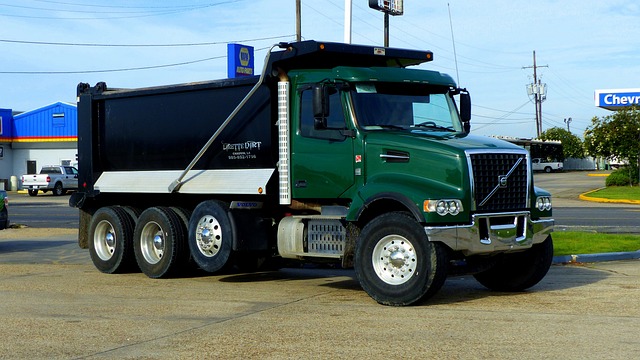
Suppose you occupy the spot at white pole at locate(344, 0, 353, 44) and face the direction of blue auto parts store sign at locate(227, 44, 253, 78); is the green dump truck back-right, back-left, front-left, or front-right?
back-left

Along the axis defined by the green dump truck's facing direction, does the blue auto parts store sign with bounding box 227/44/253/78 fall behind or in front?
behind

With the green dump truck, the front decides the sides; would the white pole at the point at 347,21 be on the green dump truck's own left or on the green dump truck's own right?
on the green dump truck's own left

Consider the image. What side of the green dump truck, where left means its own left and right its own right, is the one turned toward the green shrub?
left

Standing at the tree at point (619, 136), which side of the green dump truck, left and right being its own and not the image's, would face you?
left

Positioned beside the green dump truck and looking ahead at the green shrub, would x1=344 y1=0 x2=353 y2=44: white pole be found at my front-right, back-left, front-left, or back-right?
front-left

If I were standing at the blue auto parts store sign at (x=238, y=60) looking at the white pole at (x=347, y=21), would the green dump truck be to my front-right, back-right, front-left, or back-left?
front-right

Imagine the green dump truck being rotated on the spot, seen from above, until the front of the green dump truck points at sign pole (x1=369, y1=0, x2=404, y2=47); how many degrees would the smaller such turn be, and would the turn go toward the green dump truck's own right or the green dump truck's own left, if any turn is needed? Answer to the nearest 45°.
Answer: approximately 135° to the green dump truck's own left
